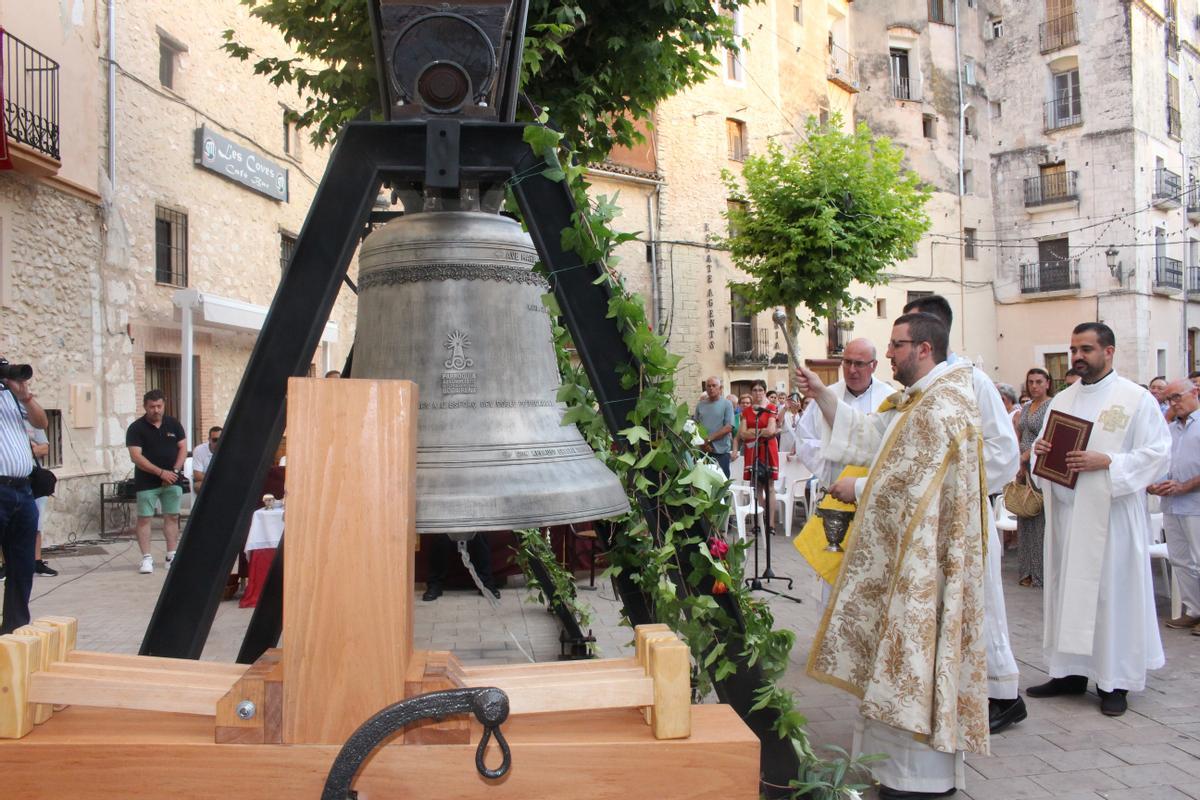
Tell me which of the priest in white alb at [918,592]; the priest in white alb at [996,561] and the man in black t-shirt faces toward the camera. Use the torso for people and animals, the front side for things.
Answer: the man in black t-shirt

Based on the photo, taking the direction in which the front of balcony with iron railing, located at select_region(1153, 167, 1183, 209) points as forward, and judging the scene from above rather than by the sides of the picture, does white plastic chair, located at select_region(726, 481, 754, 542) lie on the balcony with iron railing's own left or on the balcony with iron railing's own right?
on the balcony with iron railing's own right

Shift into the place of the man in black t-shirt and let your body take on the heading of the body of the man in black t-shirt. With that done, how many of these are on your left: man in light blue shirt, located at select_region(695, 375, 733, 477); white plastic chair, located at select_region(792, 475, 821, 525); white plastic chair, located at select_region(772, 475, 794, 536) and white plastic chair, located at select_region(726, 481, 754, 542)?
4

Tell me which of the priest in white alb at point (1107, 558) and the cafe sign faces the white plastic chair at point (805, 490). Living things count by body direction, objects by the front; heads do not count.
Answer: the cafe sign

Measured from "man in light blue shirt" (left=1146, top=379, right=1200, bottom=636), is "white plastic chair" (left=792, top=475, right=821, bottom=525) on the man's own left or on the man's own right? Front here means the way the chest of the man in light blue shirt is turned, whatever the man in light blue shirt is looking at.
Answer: on the man's own right

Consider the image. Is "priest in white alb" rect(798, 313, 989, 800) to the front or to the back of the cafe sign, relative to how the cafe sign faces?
to the front

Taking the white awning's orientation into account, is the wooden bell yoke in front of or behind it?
in front

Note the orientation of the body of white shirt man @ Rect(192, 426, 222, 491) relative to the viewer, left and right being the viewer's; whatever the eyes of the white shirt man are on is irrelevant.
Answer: facing the viewer and to the right of the viewer

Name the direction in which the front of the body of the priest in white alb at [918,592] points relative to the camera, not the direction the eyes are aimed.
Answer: to the viewer's left

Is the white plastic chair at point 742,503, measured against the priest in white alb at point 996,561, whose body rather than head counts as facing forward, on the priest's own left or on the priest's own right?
on the priest's own right

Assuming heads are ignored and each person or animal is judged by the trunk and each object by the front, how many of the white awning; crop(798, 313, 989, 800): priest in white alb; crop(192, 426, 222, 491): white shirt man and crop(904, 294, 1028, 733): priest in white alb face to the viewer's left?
2

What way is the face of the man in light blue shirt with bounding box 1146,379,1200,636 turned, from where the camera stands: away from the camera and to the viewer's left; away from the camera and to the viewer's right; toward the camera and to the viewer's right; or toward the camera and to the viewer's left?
toward the camera and to the viewer's left

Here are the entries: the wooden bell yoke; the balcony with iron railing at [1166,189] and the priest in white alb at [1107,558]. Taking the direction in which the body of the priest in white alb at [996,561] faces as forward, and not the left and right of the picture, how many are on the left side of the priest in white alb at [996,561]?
1
